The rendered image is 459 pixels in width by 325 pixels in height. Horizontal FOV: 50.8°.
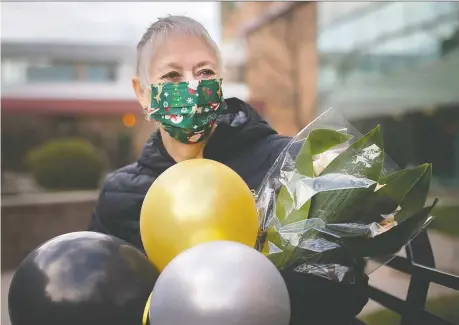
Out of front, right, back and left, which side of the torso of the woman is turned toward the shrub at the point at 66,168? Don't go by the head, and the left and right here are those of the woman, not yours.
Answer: back

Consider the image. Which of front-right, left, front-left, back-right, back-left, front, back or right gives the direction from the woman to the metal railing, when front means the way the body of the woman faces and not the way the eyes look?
left

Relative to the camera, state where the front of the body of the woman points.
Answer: toward the camera
